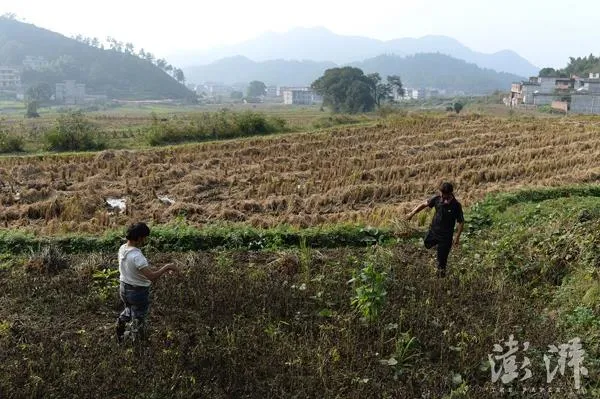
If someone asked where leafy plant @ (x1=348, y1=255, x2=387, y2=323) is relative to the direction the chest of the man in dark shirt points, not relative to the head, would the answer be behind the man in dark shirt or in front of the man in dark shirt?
in front

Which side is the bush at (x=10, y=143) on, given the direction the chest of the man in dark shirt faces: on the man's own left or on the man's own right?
on the man's own right

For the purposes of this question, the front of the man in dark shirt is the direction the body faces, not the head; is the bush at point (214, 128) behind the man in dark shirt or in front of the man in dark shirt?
behind

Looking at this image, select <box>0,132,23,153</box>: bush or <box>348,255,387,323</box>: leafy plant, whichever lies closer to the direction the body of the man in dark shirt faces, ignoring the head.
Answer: the leafy plant

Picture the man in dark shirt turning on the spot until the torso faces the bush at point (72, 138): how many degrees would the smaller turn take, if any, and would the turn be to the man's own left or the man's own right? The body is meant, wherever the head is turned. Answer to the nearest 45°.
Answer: approximately 135° to the man's own right

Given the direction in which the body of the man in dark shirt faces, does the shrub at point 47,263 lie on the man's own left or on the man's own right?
on the man's own right

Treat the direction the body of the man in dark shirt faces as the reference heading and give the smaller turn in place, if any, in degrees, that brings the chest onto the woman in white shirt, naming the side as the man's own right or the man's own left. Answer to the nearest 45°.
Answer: approximately 45° to the man's own right

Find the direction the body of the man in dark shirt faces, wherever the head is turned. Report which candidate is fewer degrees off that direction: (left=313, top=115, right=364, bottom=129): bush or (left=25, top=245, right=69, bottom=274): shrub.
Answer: the shrub

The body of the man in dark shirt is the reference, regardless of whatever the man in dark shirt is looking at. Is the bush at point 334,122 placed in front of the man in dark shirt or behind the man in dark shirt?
behind

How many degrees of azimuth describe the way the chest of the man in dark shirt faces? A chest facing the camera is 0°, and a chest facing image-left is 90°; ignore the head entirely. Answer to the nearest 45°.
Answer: approximately 0°
